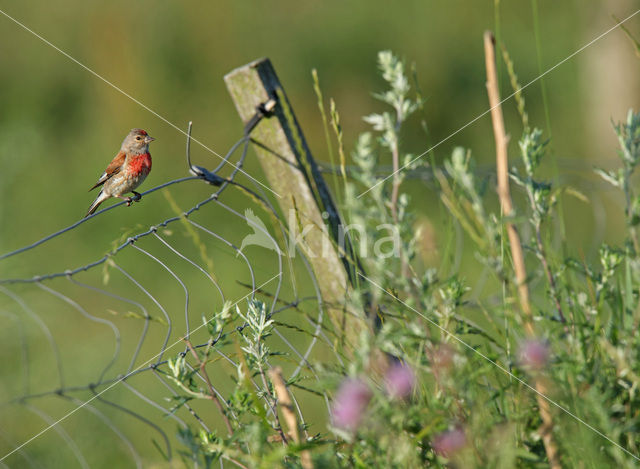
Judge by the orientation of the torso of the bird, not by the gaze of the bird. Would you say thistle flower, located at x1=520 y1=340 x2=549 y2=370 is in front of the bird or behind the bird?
in front

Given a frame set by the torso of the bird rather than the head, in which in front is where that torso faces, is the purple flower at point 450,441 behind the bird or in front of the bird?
in front

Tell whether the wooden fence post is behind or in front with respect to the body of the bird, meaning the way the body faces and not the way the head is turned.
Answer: in front

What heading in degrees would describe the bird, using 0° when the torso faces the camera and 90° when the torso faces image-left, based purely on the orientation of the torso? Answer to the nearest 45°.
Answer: approximately 315°
